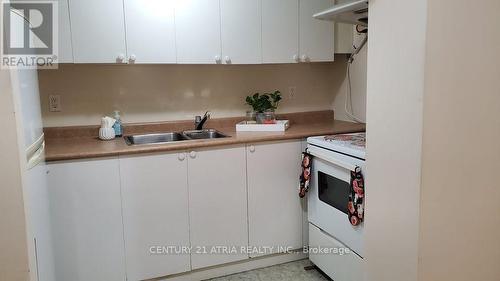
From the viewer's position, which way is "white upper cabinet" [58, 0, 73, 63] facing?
facing the viewer

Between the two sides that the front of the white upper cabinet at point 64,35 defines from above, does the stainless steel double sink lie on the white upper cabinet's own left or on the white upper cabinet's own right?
on the white upper cabinet's own left

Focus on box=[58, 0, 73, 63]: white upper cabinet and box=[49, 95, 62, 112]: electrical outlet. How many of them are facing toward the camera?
2

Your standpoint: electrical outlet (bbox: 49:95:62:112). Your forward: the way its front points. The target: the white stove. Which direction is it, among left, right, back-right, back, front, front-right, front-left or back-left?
front-left

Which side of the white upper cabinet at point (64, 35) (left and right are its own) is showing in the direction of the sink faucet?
left

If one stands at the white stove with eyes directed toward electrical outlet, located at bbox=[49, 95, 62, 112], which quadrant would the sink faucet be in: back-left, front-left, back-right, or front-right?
front-right

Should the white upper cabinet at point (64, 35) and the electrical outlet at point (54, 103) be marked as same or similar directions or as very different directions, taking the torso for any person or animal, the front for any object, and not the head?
same or similar directions

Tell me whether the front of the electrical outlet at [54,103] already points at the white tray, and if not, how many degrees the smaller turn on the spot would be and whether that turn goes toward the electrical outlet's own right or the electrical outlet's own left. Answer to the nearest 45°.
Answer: approximately 90° to the electrical outlet's own left

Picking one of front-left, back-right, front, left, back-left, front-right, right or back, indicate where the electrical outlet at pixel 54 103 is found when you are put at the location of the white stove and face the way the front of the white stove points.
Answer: front-right

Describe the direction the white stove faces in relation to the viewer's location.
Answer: facing the viewer and to the left of the viewer

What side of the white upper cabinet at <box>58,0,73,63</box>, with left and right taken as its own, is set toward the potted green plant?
left

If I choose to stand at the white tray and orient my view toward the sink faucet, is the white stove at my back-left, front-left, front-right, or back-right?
back-left
